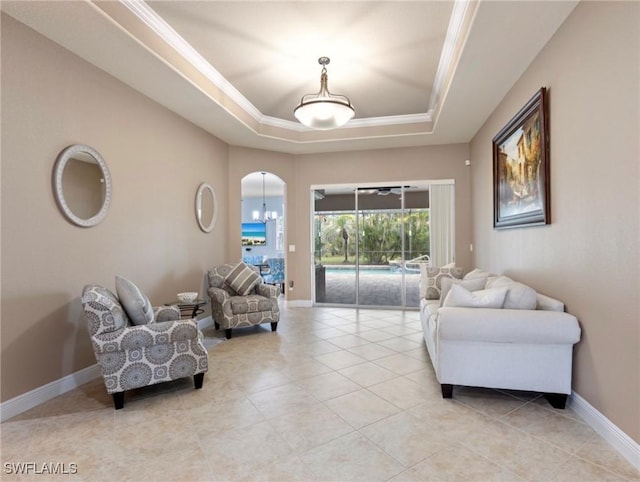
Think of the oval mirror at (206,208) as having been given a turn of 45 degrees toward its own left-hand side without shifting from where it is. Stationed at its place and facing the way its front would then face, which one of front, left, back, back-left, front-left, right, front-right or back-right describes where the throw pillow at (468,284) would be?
front-right

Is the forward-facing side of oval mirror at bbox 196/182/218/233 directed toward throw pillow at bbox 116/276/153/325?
no

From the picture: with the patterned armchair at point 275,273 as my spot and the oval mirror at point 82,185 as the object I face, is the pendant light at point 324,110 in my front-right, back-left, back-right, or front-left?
front-left

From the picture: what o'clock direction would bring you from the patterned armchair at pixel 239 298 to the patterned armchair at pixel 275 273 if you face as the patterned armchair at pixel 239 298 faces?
the patterned armchair at pixel 275 273 is roughly at 8 o'clock from the patterned armchair at pixel 239 298.

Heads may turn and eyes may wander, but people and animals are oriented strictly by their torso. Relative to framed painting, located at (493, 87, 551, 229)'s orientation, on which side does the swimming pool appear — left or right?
on its right

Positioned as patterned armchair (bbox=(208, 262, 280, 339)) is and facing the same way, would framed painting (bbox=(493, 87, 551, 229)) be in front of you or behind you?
in front

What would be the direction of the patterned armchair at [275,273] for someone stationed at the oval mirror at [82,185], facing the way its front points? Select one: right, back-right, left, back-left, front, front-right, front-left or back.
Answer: left

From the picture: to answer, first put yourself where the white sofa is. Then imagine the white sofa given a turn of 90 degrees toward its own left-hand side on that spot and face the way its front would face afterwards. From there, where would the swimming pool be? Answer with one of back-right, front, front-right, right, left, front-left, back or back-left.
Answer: back-right

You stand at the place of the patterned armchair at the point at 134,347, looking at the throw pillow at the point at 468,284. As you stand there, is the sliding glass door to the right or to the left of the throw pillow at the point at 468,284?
left

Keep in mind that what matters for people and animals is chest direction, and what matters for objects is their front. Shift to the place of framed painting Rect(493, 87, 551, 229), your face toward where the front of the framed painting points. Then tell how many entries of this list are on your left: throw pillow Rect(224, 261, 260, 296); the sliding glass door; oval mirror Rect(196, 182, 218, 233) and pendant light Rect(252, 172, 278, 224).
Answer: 0

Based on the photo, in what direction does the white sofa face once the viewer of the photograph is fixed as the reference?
facing to the left of the viewer

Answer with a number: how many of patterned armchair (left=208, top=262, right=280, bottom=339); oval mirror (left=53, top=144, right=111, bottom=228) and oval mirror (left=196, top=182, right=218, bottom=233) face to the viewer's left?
0

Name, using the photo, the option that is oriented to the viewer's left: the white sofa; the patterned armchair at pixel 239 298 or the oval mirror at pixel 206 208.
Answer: the white sofa

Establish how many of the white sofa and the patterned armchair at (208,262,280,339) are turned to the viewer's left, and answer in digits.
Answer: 1

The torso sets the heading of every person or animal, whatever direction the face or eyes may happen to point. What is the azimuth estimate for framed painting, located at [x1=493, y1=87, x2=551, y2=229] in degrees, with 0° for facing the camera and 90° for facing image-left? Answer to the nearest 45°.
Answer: approximately 45°

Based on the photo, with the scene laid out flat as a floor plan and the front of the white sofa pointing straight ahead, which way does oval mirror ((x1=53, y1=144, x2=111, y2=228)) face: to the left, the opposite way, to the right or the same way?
the opposite way

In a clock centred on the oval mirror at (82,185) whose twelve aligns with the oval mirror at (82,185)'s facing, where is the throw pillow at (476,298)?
The throw pillow is roughly at 12 o'clock from the oval mirror.

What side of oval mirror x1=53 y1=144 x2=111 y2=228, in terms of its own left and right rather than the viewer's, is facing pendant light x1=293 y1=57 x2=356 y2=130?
front
